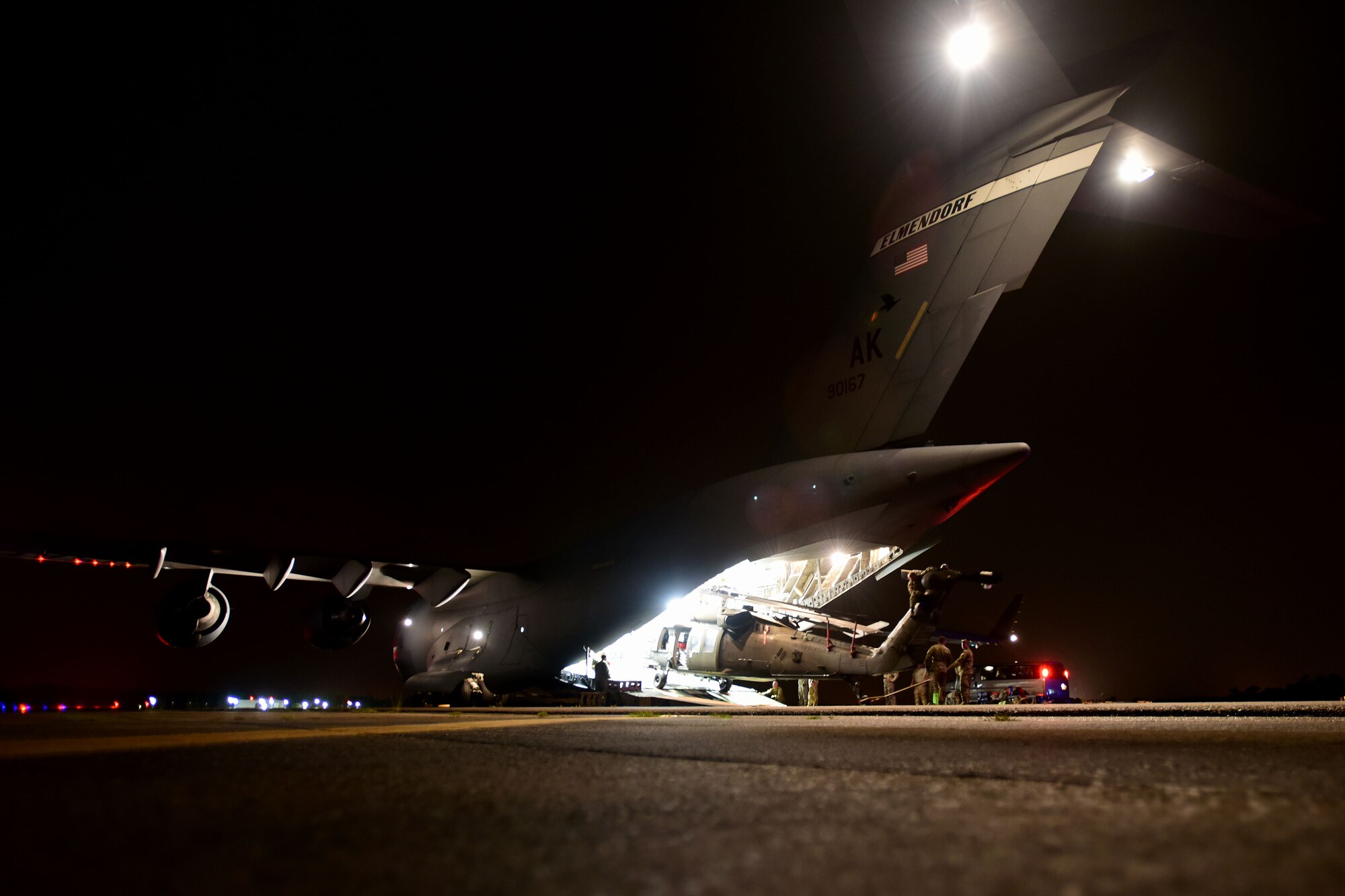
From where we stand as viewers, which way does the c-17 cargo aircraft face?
facing away from the viewer and to the left of the viewer

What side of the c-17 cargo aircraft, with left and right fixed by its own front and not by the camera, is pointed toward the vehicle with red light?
back
